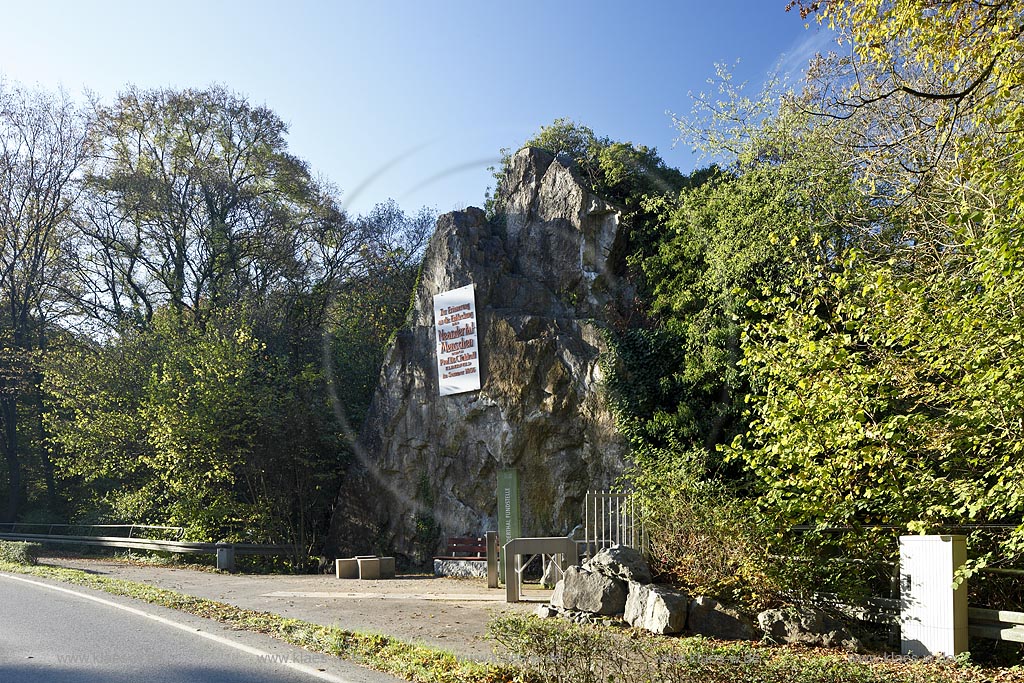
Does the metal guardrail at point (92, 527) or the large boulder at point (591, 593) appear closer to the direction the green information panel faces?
the large boulder

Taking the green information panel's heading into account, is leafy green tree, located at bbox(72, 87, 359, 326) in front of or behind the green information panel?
behind

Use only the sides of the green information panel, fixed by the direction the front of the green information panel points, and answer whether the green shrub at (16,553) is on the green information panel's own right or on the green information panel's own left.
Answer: on the green information panel's own right

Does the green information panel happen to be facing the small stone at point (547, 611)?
yes

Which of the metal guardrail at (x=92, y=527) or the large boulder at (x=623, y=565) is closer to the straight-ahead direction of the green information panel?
the large boulder

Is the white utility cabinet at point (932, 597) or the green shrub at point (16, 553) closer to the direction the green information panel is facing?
the white utility cabinet

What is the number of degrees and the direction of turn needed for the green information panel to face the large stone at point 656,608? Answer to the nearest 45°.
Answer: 0° — it already faces it

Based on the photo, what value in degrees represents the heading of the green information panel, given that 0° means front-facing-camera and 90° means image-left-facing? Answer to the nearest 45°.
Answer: approximately 0°
